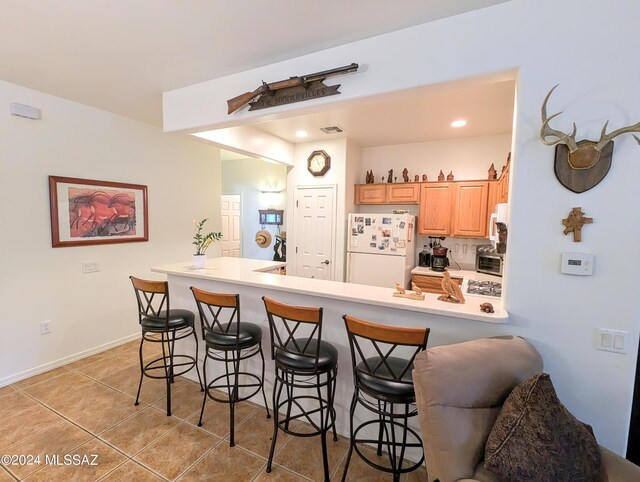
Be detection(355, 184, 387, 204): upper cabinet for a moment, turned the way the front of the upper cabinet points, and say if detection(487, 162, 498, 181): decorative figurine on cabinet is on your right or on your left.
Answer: on your left

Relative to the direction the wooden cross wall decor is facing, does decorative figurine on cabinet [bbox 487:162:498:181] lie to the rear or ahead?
to the rear

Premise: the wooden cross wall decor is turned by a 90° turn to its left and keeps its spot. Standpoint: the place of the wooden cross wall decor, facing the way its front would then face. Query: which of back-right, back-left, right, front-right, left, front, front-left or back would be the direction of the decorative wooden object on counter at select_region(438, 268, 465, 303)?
back

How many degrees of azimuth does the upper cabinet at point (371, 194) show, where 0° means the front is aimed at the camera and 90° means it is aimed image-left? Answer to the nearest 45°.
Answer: approximately 0°

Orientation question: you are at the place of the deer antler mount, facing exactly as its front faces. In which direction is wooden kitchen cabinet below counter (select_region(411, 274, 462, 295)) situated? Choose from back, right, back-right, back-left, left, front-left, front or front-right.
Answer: back-right

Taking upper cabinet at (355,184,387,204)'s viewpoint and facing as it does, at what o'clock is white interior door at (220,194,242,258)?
The white interior door is roughly at 4 o'clock from the upper cabinet.

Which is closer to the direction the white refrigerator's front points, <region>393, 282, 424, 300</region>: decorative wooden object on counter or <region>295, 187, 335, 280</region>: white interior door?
the decorative wooden object on counter

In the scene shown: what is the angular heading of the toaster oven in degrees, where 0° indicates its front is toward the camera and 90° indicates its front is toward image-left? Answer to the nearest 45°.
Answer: approximately 45°
